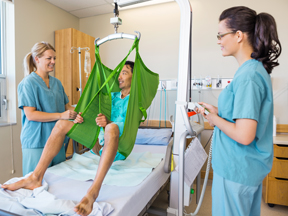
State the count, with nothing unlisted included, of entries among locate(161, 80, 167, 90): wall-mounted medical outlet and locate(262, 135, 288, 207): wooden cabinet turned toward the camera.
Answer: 2

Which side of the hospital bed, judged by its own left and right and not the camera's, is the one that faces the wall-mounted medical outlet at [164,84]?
back

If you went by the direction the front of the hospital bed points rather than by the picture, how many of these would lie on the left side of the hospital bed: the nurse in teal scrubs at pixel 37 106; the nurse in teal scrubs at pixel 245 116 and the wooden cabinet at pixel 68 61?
1

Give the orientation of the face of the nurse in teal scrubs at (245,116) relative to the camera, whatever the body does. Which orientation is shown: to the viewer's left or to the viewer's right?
to the viewer's left

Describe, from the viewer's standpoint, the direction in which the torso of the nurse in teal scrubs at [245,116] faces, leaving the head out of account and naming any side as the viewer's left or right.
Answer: facing to the left of the viewer

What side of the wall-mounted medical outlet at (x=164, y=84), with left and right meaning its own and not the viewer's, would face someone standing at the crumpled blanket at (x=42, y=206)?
front

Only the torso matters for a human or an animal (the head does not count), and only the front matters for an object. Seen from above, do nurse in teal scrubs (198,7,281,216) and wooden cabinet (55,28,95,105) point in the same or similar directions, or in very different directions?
very different directions

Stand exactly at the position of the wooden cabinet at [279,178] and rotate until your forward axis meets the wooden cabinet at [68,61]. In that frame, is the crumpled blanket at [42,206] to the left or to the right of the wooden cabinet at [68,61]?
left

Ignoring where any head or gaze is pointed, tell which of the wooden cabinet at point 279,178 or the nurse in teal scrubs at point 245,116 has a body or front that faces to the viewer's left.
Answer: the nurse in teal scrubs

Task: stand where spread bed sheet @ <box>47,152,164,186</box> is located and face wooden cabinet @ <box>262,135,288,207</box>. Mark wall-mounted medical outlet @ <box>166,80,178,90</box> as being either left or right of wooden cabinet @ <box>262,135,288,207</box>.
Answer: left

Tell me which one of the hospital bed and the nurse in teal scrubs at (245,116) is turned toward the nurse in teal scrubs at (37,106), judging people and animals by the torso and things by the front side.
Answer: the nurse in teal scrubs at (245,116)

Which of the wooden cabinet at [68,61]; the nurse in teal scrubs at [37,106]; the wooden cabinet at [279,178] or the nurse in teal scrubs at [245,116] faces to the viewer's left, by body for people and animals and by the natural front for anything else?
the nurse in teal scrubs at [245,116]

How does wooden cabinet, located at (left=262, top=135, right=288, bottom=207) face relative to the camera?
toward the camera

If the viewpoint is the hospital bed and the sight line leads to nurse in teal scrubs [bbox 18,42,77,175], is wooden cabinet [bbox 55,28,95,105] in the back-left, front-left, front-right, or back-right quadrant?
front-right

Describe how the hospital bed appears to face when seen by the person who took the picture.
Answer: facing the viewer and to the left of the viewer

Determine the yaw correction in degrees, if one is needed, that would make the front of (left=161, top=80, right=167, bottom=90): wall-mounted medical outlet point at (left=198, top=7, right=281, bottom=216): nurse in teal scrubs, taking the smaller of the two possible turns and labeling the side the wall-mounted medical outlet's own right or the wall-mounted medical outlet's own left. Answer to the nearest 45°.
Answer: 0° — it already faces them

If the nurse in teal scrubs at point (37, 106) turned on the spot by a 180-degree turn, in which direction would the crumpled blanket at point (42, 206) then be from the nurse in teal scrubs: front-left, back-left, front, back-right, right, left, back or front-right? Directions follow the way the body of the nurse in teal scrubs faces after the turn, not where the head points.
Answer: back-left

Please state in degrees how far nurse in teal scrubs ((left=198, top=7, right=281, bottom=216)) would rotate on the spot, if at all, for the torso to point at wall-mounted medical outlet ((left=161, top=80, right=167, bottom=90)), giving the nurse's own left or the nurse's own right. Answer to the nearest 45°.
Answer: approximately 45° to the nurse's own right
